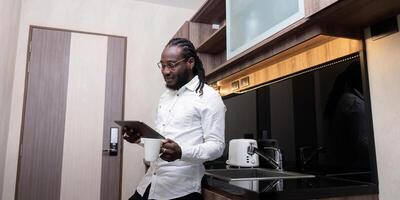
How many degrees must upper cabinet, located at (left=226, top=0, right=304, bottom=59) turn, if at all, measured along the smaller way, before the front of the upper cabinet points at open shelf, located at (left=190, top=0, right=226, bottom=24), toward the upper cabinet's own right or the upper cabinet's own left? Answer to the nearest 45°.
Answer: approximately 90° to the upper cabinet's own right

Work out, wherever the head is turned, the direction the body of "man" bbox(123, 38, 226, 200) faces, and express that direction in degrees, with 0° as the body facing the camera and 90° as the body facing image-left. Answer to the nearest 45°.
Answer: approximately 45°

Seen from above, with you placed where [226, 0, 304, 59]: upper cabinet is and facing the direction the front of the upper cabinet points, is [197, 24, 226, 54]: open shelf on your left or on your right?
on your right

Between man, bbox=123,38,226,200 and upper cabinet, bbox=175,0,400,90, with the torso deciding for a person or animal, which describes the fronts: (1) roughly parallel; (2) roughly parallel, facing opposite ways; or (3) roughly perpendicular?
roughly parallel

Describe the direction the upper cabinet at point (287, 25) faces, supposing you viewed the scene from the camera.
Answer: facing the viewer and to the left of the viewer

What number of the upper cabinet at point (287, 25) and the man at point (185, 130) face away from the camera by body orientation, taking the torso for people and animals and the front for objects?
0

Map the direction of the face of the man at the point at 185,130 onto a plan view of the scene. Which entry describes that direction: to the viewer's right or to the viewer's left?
to the viewer's left

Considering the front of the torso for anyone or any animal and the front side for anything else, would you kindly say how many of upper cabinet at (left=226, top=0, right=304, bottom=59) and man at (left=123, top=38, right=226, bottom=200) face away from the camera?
0

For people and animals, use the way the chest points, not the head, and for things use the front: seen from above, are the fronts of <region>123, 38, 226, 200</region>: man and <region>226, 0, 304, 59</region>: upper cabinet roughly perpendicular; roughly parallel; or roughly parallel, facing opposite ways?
roughly parallel
